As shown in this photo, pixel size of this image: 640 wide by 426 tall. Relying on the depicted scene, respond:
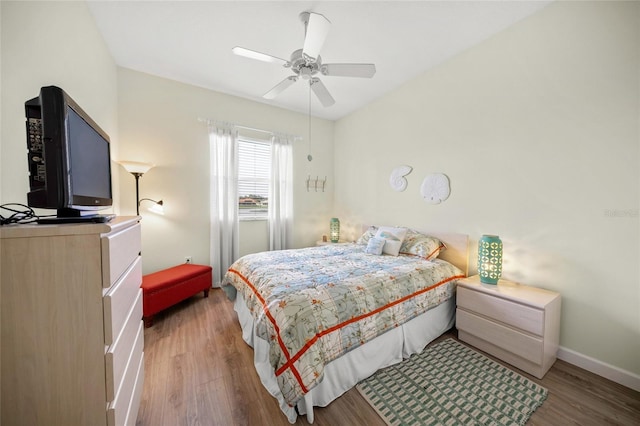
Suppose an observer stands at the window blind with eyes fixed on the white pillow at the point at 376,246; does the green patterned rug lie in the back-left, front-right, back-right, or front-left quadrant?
front-right

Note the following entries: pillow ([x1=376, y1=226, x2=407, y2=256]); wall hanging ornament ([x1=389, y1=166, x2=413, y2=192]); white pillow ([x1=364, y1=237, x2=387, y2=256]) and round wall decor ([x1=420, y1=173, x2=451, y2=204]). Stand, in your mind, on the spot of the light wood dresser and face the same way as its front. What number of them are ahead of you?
4

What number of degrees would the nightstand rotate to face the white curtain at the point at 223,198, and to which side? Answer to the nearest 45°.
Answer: approximately 45° to its right

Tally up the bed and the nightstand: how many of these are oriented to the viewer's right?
0

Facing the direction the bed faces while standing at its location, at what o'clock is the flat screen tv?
The flat screen tv is roughly at 12 o'clock from the bed.

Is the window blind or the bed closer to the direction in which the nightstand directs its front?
the bed

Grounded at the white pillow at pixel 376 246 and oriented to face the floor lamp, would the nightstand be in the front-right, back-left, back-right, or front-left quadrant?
back-left

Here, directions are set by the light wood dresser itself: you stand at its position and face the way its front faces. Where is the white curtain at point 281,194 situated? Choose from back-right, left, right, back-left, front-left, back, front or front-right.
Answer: front-left

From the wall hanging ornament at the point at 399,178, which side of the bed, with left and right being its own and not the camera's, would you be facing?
back

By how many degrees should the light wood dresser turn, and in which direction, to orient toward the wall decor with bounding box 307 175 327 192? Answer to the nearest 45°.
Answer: approximately 45° to its left

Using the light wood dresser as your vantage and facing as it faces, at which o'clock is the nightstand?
The nightstand is roughly at 1 o'clock from the light wood dresser.

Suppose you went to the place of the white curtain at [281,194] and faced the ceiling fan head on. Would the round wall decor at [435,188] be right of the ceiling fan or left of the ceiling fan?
left

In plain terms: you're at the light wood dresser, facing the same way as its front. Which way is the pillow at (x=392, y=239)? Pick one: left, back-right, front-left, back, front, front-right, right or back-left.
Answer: front

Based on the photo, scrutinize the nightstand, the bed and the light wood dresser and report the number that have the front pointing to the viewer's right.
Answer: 1

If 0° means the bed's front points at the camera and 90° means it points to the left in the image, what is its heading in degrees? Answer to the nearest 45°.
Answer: approximately 45°

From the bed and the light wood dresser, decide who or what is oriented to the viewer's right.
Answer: the light wood dresser

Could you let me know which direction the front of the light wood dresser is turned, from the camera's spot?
facing to the right of the viewer

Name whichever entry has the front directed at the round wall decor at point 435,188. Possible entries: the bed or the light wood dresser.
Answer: the light wood dresser

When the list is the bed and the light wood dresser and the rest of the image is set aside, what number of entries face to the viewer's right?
1

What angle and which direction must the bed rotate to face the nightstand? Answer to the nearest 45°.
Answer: approximately 135° to its left

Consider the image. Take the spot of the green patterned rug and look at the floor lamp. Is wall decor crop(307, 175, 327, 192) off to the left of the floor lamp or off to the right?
right
